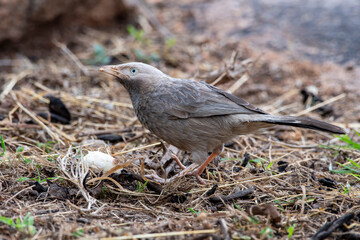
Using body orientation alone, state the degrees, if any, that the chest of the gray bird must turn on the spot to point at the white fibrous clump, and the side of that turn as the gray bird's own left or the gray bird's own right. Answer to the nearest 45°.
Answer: approximately 45° to the gray bird's own left

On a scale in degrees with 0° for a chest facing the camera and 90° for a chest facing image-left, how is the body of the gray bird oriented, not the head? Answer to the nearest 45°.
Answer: approximately 90°

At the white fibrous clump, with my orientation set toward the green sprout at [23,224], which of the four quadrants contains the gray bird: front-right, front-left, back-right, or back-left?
back-left

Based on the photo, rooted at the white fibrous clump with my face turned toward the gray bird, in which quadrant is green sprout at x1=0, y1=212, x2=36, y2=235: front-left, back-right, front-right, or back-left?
back-right

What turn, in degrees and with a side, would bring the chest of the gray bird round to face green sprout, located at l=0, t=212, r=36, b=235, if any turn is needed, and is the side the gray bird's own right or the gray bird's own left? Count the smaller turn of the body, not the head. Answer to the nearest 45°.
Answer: approximately 45° to the gray bird's own left
